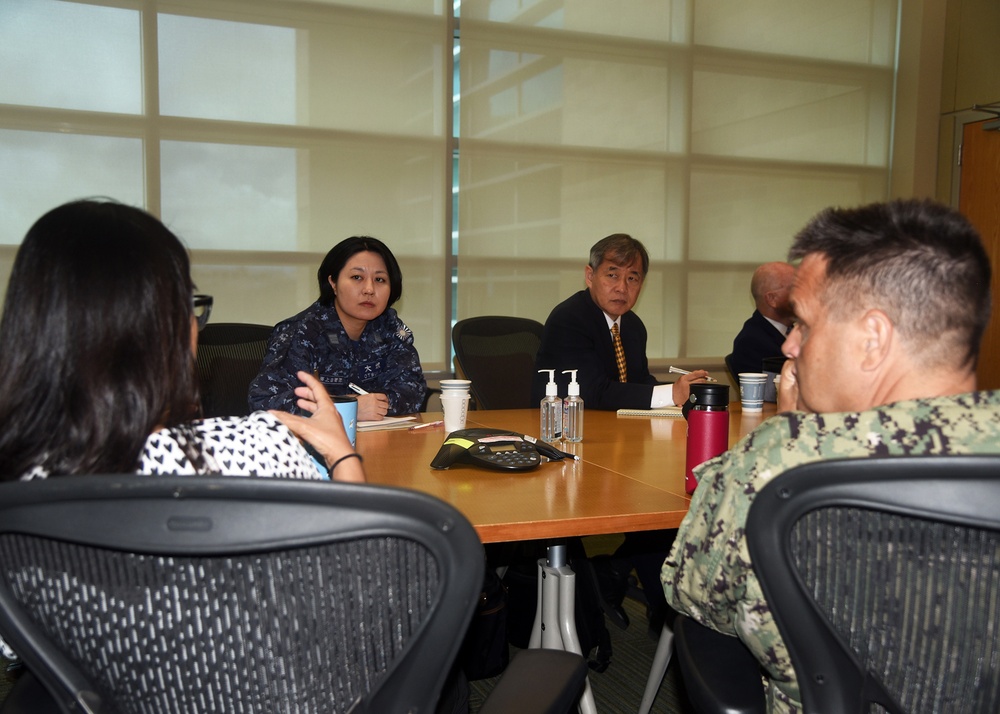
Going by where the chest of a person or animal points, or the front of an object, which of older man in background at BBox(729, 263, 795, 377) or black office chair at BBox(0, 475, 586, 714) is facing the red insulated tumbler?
the black office chair

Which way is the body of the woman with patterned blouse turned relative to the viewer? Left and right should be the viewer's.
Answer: facing away from the viewer and to the right of the viewer

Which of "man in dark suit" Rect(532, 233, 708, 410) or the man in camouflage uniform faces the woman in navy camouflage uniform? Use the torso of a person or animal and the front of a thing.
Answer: the man in camouflage uniform

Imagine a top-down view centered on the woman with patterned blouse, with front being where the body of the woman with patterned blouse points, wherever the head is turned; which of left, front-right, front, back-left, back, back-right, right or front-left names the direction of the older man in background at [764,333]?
front

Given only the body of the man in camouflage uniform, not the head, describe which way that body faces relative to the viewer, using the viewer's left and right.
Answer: facing away from the viewer and to the left of the viewer

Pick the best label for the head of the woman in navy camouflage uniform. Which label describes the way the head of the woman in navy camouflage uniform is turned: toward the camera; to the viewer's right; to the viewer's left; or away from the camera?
toward the camera

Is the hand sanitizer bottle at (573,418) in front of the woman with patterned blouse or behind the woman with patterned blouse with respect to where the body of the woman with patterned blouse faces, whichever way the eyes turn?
in front

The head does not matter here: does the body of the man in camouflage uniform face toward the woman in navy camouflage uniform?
yes

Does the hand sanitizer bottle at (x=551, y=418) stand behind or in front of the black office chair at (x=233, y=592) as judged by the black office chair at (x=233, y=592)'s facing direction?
in front

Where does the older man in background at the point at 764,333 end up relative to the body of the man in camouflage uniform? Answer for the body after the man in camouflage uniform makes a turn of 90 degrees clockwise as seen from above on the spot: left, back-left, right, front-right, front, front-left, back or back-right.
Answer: front-left

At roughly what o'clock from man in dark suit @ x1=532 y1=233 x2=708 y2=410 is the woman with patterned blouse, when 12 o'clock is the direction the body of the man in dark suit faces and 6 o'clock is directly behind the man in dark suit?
The woman with patterned blouse is roughly at 2 o'clock from the man in dark suit.

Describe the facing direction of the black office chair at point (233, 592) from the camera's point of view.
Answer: facing away from the viewer and to the right of the viewer

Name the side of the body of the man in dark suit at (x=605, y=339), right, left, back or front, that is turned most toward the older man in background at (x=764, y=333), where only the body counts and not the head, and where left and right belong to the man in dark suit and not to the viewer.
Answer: left
